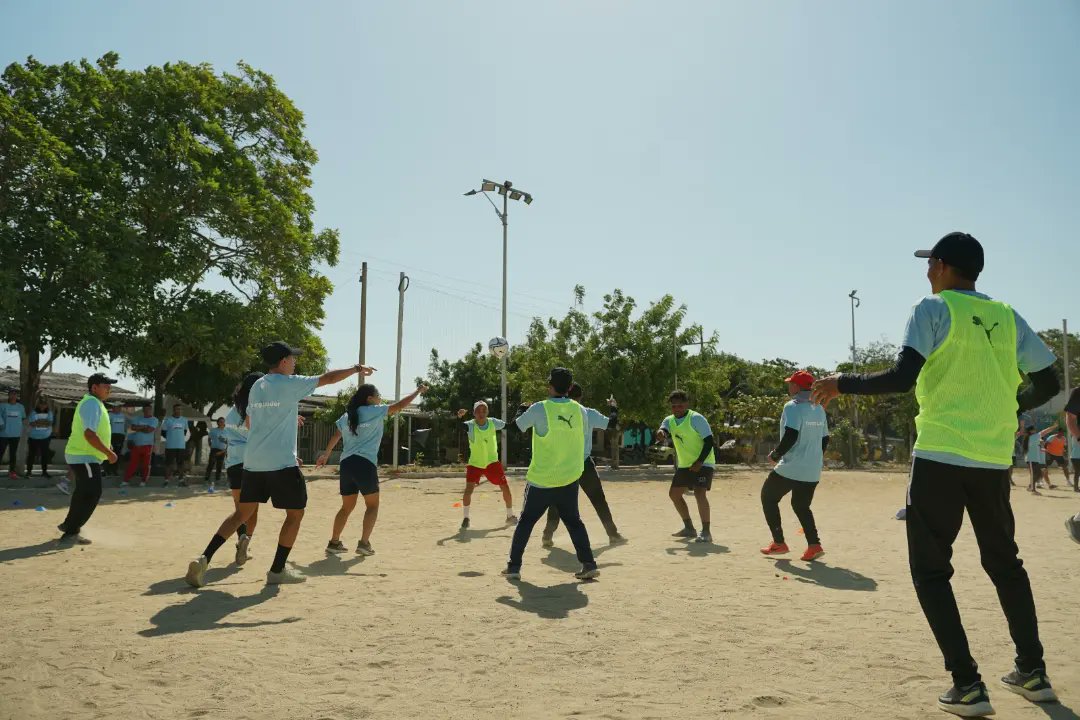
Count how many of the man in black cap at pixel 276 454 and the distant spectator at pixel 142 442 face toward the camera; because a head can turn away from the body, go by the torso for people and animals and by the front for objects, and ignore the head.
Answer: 1

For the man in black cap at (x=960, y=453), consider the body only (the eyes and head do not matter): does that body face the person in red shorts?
yes

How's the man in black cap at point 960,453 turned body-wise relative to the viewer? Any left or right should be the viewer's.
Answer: facing away from the viewer and to the left of the viewer

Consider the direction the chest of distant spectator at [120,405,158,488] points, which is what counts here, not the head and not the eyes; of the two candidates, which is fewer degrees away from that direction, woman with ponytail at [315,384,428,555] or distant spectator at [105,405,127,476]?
the woman with ponytail

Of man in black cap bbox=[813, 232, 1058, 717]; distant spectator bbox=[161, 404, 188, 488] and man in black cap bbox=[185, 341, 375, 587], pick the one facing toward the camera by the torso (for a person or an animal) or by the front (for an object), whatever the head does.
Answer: the distant spectator

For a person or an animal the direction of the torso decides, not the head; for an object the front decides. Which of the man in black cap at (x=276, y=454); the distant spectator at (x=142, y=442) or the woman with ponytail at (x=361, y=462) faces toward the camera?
the distant spectator

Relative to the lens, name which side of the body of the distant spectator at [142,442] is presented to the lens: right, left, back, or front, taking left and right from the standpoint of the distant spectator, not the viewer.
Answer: front

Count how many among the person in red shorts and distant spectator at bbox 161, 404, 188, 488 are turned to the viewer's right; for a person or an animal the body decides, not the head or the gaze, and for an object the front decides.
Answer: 0

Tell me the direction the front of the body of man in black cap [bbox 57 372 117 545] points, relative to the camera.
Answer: to the viewer's right

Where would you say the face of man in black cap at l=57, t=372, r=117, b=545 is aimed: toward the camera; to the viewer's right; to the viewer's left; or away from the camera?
to the viewer's right

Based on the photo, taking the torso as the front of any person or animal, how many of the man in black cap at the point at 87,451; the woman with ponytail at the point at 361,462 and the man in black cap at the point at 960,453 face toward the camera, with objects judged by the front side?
0

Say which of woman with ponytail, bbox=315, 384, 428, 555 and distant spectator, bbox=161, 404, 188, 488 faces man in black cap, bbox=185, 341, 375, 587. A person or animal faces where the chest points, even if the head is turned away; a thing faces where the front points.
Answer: the distant spectator

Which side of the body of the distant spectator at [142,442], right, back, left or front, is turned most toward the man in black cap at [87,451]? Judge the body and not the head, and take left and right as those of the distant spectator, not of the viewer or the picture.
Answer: front

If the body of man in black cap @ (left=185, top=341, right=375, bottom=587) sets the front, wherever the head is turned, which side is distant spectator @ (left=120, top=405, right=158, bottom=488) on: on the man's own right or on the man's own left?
on the man's own left

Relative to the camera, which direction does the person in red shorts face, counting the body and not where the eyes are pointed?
toward the camera

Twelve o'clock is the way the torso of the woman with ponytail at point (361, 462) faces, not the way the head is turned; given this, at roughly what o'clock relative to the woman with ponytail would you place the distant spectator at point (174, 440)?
The distant spectator is roughly at 10 o'clock from the woman with ponytail.

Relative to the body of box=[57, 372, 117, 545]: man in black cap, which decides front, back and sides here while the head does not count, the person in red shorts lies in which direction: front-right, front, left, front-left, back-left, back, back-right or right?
front

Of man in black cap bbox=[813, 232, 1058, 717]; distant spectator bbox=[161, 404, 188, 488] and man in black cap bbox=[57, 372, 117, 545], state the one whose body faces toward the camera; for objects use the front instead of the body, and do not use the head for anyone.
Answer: the distant spectator

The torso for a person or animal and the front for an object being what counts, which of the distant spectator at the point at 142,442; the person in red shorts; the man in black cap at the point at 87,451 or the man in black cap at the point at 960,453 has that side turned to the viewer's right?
the man in black cap at the point at 87,451

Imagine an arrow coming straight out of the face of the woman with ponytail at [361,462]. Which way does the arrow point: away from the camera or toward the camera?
away from the camera

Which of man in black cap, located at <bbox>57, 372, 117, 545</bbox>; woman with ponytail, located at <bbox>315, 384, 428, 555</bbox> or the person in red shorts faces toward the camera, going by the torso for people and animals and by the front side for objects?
the person in red shorts
